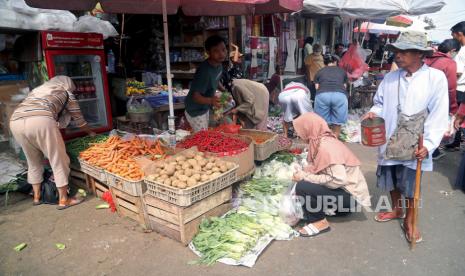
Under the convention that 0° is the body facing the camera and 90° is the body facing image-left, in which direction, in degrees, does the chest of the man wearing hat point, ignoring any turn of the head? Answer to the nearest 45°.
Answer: approximately 45°

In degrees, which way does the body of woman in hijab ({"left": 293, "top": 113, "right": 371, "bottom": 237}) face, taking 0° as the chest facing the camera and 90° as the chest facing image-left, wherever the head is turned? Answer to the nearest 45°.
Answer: approximately 90°

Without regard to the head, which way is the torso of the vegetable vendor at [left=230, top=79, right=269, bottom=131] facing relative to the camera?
to the viewer's left

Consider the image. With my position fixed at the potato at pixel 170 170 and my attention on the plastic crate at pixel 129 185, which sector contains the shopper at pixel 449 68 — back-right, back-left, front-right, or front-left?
back-right

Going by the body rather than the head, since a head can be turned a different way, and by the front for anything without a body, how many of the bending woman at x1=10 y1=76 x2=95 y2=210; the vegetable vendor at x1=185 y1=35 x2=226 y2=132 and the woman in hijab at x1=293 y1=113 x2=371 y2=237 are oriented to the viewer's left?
1

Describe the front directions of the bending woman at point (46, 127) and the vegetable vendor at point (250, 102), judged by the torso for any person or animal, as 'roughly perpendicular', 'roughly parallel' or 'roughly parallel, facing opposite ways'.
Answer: roughly parallel, facing opposite ways

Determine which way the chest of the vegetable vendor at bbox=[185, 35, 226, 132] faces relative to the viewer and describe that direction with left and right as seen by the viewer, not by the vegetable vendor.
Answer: facing the viewer and to the right of the viewer

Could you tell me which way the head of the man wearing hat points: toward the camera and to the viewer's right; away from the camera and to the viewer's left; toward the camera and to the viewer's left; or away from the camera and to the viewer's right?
toward the camera and to the viewer's left

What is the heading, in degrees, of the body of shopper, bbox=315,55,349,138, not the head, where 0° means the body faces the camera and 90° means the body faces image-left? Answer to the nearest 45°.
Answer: approximately 180°

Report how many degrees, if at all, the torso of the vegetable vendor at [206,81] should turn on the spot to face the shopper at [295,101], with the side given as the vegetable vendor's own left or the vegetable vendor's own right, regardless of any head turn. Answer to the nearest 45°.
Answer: approximately 90° to the vegetable vendor's own left

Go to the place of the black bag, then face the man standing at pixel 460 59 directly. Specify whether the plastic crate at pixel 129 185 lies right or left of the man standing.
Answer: right
